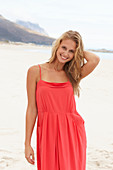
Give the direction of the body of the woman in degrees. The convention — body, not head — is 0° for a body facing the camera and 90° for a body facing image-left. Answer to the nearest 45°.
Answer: approximately 0°
